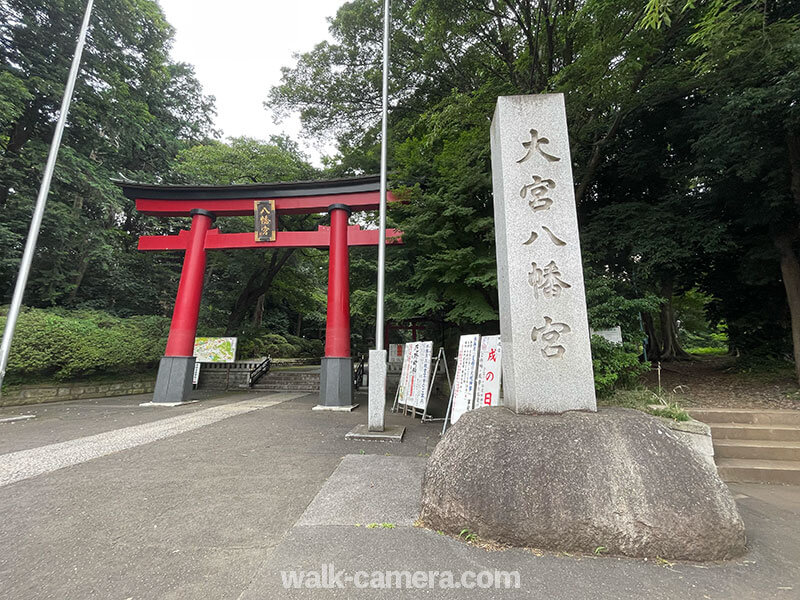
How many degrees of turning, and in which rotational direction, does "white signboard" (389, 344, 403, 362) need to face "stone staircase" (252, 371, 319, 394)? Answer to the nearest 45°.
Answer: approximately 90° to its right

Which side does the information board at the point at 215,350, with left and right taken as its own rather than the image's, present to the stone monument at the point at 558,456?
front

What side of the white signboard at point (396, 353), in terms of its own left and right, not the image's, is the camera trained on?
front

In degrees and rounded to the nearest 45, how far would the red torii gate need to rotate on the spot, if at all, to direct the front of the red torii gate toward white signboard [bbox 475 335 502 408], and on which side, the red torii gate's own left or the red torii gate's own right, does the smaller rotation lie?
approximately 45° to the red torii gate's own left

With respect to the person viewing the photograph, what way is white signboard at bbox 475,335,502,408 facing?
facing the viewer

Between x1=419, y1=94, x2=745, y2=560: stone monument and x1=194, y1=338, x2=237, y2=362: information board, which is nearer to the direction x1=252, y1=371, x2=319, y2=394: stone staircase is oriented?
the stone monument

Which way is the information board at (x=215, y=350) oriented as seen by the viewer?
toward the camera

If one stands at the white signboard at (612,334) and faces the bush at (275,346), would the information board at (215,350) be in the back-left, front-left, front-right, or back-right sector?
front-left

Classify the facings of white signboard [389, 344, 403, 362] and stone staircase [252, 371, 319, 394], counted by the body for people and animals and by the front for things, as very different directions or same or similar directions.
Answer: same or similar directions

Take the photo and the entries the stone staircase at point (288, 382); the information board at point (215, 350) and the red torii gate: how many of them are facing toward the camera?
3

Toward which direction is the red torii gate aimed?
toward the camera
